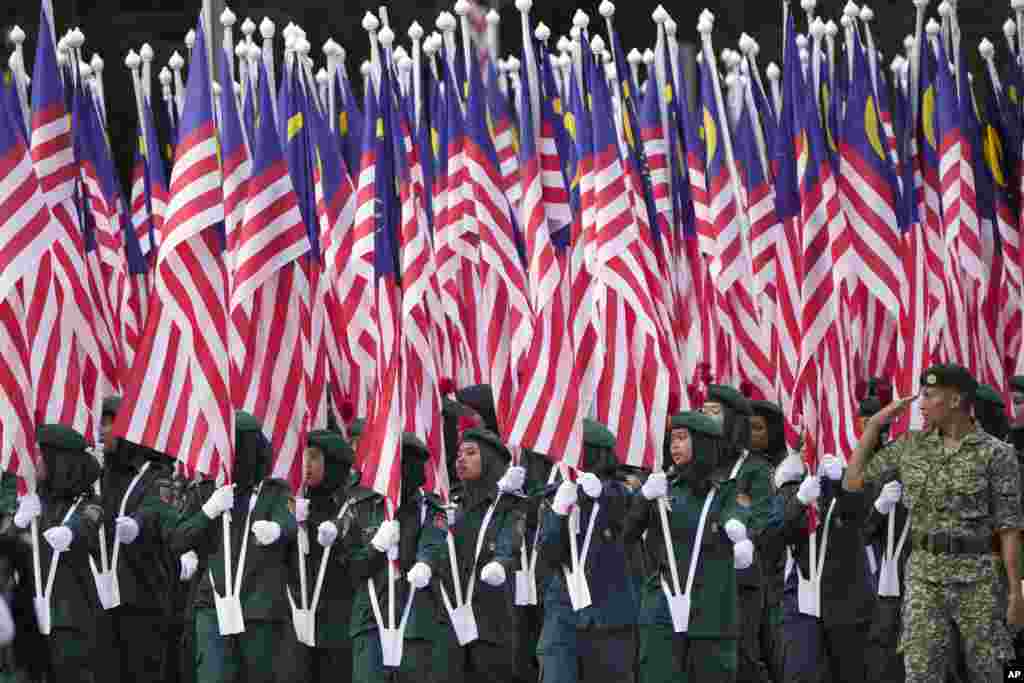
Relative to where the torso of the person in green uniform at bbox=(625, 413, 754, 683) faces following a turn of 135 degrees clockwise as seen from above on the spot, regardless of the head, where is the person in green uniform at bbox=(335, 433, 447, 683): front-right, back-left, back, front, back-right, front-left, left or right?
left

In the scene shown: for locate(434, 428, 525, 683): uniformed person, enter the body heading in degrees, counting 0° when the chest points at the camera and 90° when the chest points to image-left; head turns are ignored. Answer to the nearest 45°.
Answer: approximately 45°

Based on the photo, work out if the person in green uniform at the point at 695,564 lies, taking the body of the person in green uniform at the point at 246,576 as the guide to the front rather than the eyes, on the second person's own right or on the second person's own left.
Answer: on the second person's own left

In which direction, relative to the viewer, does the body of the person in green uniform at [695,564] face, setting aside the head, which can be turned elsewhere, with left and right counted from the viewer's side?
facing the viewer and to the left of the viewer

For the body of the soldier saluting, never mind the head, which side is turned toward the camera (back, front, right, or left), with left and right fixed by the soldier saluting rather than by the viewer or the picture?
front

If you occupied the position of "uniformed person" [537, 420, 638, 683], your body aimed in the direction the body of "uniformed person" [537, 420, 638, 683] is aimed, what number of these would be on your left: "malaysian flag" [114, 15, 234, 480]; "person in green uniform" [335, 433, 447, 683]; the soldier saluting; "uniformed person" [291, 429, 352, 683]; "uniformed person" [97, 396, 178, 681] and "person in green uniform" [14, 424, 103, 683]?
1

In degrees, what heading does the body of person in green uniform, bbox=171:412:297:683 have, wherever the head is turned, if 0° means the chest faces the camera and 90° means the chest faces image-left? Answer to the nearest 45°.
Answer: approximately 45°

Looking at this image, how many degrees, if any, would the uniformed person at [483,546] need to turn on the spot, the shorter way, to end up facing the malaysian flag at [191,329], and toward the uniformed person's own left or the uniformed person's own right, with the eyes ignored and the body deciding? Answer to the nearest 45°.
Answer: approximately 45° to the uniformed person's own right

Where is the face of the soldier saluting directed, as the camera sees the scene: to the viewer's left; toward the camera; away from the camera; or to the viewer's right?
to the viewer's left
